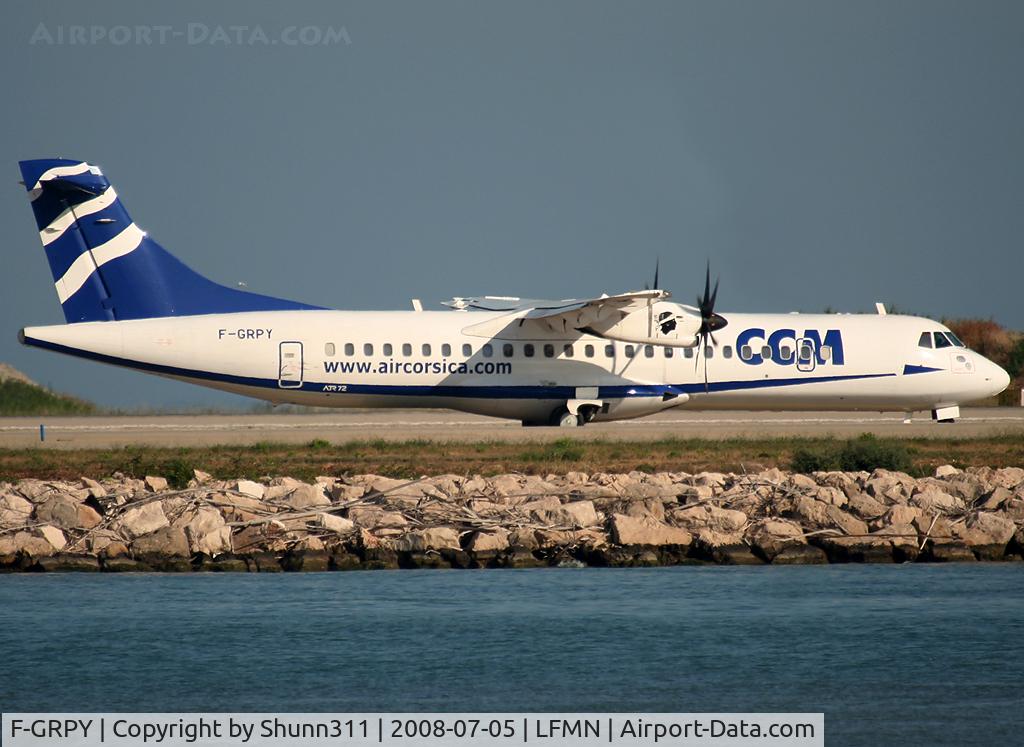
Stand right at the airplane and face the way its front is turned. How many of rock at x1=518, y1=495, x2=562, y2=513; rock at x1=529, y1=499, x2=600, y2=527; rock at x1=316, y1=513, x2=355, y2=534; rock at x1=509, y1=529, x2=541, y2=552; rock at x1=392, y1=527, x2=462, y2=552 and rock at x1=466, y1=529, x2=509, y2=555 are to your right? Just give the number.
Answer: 6

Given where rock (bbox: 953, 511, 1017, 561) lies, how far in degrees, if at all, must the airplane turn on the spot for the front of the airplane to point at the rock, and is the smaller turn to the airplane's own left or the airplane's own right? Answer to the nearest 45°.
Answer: approximately 45° to the airplane's own right

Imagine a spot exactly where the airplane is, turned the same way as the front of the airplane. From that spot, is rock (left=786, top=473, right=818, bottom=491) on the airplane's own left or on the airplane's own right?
on the airplane's own right

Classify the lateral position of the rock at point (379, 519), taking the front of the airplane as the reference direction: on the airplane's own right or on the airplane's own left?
on the airplane's own right

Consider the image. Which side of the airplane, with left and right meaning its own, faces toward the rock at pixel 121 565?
right

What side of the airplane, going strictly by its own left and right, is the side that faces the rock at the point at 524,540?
right

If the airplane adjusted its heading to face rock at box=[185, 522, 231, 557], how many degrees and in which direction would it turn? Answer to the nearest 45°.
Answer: approximately 90° to its right

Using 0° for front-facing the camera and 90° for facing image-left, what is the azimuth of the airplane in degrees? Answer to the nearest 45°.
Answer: approximately 270°

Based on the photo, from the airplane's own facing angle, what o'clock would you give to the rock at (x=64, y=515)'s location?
The rock is roughly at 4 o'clock from the airplane.

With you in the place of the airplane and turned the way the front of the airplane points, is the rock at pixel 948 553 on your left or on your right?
on your right

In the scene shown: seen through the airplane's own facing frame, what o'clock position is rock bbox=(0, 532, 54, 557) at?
The rock is roughly at 4 o'clock from the airplane.

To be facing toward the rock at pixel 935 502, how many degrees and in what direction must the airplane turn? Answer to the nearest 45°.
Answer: approximately 45° to its right

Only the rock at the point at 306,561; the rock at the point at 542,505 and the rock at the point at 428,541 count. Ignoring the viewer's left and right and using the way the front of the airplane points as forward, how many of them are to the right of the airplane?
3

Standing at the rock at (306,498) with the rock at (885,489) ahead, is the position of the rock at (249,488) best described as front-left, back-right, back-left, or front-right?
back-left

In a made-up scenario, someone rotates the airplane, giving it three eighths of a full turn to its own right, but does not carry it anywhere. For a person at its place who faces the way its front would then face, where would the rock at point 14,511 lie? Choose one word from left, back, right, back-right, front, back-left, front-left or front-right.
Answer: front

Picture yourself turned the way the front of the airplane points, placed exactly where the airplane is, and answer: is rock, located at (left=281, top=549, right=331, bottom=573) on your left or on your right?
on your right

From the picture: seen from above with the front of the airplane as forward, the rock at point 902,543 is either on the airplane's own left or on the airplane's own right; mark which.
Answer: on the airplane's own right
